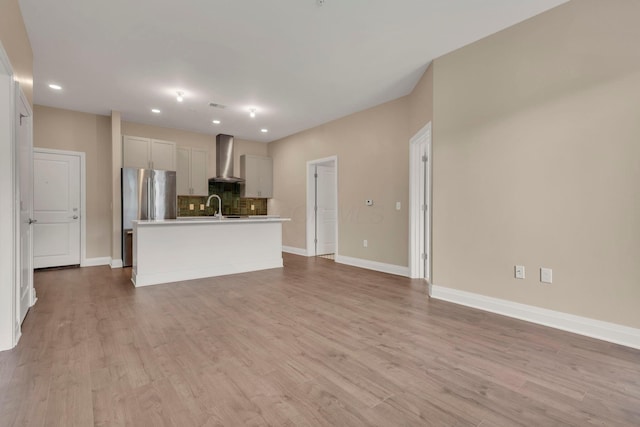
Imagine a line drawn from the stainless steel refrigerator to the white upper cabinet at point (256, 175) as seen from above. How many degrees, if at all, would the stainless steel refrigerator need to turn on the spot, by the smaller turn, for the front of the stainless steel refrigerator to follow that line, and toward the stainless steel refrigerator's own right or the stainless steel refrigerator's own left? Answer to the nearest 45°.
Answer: approximately 90° to the stainless steel refrigerator's own left

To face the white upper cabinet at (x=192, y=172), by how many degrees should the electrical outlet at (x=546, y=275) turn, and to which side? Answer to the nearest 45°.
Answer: approximately 90° to its right

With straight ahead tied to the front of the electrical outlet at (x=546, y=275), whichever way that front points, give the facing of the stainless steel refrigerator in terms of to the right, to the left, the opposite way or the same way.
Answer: to the left

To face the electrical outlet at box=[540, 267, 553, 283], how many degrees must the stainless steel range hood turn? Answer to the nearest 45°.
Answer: approximately 45° to its left

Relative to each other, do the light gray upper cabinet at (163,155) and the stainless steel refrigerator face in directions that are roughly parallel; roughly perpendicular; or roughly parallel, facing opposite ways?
roughly parallel

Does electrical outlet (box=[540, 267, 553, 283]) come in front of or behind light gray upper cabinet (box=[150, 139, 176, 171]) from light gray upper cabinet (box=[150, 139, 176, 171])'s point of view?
in front

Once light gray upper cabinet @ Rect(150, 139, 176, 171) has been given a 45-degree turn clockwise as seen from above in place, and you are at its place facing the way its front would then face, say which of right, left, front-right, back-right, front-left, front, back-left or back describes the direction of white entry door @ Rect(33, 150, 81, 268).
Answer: front-right

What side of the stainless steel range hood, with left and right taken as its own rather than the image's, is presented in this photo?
front

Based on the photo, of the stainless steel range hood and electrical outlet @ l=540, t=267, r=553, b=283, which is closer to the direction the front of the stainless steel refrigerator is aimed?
the electrical outlet

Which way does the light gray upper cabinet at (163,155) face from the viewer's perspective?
toward the camera
